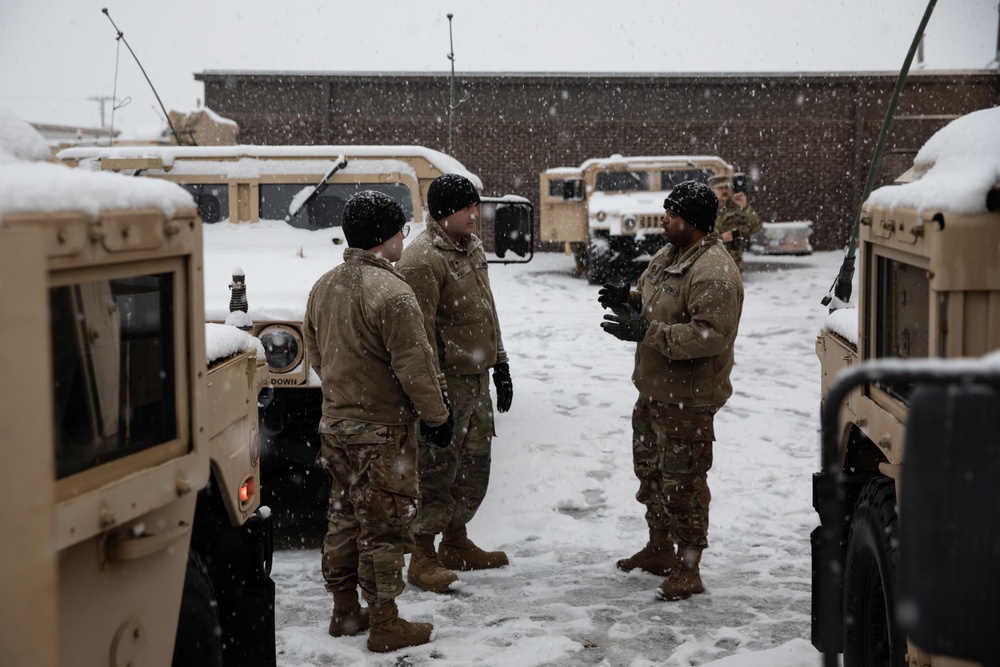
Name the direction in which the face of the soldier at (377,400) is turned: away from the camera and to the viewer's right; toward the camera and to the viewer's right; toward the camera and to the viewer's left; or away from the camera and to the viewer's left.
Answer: away from the camera and to the viewer's right

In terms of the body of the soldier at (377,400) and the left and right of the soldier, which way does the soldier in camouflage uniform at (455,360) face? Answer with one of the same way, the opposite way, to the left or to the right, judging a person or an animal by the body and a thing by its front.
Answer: to the right

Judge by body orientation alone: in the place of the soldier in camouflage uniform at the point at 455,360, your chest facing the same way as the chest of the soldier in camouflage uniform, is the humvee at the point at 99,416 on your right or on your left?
on your right

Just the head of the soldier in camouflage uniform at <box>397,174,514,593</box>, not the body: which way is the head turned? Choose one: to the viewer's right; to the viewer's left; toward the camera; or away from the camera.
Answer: to the viewer's right

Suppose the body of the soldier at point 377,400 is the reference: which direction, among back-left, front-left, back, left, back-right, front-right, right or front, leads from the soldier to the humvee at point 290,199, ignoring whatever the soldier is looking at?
front-left

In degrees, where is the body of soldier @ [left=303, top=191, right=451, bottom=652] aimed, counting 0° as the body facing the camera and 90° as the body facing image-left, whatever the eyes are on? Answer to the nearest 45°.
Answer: approximately 225°

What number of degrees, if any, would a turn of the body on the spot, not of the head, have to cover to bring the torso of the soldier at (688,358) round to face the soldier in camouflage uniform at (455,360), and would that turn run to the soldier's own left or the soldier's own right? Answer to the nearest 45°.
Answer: approximately 45° to the soldier's own right

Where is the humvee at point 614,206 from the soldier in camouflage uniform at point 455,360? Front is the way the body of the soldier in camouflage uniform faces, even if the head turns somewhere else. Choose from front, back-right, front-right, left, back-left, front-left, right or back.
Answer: back-left

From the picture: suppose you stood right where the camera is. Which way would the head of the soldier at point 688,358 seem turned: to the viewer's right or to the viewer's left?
to the viewer's left
